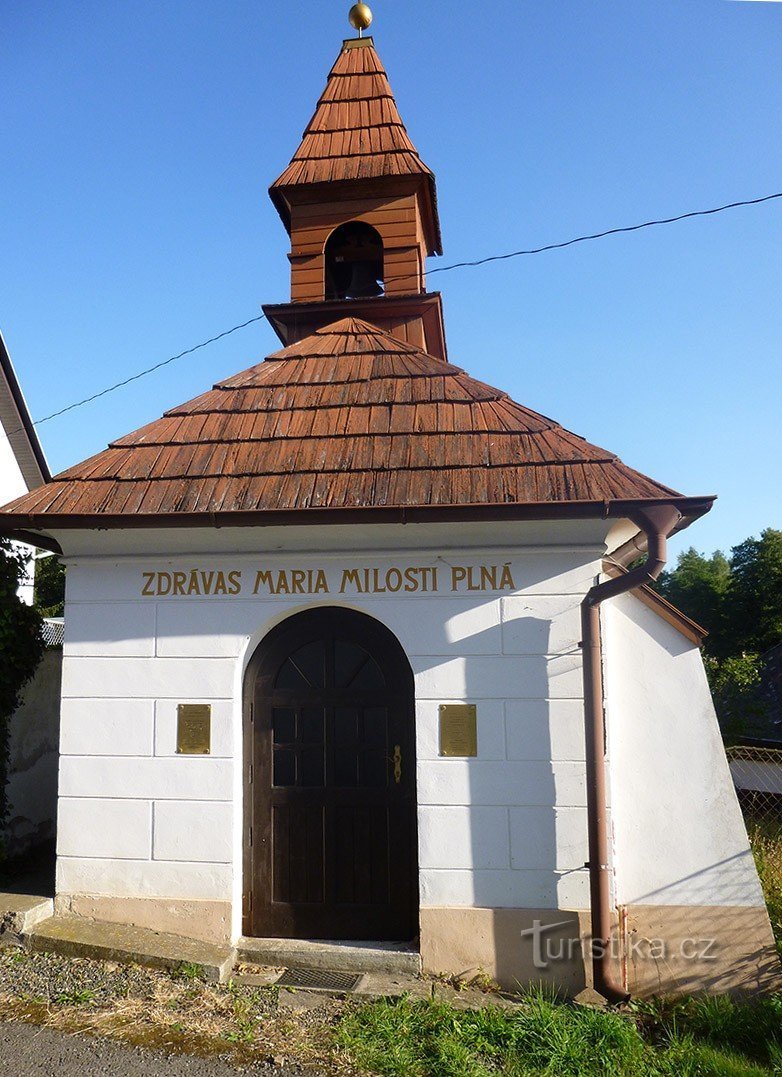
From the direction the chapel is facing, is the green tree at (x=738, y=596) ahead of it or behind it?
behind

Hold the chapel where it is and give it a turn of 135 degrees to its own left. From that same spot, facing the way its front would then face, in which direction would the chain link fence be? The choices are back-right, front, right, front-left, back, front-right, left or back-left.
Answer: front

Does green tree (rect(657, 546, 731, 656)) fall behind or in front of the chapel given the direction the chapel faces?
behind

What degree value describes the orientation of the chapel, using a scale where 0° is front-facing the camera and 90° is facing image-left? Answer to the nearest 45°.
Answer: approximately 0°
